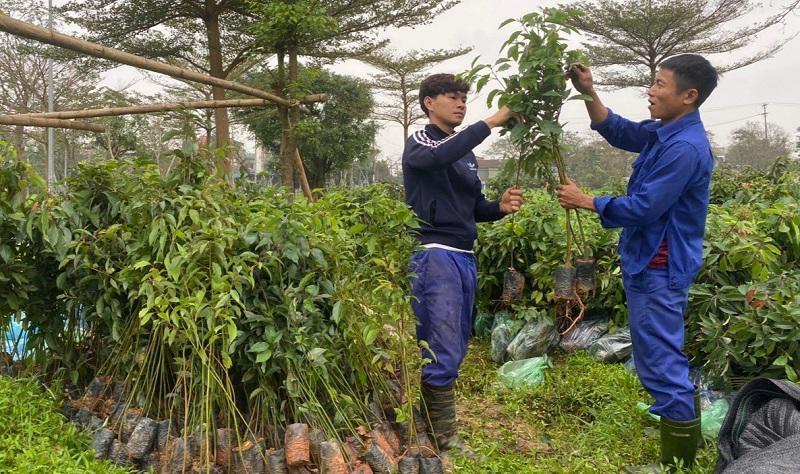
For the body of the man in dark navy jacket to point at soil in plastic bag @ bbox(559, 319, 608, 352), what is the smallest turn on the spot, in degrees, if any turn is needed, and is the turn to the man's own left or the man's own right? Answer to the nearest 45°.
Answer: approximately 90° to the man's own left

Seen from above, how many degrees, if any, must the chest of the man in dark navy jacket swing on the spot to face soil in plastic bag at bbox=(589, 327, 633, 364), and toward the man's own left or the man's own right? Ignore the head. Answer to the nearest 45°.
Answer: approximately 90° to the man's own left

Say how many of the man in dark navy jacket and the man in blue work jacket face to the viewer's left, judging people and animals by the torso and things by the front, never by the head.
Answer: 1

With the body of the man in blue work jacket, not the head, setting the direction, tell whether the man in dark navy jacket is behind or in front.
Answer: in front

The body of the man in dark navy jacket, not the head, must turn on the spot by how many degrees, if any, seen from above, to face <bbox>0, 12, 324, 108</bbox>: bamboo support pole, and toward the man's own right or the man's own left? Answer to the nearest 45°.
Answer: approximately 180°

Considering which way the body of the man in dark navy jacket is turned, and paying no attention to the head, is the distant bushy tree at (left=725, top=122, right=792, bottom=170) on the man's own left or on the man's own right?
on the man's own left

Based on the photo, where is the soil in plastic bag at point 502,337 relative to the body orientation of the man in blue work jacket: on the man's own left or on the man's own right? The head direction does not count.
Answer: on the man's own right

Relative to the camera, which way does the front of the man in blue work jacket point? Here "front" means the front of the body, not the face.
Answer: to the viewer's left

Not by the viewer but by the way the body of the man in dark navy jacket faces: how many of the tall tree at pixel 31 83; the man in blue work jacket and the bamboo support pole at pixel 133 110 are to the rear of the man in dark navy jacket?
2

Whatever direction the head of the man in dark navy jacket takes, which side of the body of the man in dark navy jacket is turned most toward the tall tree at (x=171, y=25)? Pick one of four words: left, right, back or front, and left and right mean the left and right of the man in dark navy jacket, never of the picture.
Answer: back

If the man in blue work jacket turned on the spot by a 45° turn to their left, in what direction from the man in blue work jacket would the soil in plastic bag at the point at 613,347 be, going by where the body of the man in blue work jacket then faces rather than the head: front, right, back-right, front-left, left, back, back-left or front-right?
back-right

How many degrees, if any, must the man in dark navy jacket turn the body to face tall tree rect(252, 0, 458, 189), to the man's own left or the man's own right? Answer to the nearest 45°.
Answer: approximately 135° to the man's own left

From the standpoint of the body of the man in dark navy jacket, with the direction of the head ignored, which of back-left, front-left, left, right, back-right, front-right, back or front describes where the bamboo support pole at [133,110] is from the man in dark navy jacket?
back

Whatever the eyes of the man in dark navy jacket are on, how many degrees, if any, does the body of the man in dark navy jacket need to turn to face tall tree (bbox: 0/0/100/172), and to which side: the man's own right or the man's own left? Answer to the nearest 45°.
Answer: approximately 180°

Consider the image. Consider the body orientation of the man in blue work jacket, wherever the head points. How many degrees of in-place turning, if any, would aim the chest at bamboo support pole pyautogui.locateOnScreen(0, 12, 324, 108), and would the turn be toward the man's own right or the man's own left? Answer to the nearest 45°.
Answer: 0° — they already face it

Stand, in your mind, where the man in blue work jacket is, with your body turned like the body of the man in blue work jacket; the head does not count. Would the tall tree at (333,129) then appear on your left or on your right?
on your right
